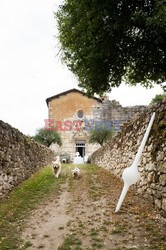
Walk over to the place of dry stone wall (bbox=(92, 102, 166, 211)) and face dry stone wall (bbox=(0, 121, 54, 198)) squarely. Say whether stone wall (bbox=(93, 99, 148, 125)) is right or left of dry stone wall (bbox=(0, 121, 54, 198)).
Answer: right

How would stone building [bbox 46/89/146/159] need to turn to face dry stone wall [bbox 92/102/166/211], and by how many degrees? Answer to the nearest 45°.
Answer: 0° — it already faces it

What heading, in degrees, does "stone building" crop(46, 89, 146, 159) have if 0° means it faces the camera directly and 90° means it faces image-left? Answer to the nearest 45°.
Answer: approximately 0°

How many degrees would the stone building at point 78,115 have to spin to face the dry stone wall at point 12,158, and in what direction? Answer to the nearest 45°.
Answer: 0° — it already faces it

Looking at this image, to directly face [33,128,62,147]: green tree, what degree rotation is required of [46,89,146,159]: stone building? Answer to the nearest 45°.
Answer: approximately 45° to its right
